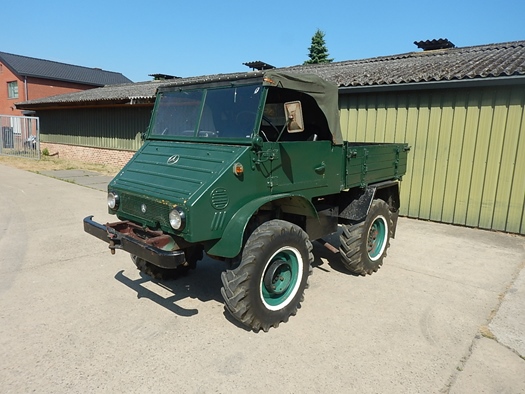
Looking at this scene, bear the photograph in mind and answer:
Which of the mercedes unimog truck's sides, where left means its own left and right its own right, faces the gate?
right

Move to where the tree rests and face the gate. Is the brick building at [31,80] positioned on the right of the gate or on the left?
right

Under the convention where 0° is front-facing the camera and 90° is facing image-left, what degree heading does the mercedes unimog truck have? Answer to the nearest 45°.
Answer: approximately 45°

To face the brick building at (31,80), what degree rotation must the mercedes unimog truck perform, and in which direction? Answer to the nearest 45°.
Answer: approximately 90° to its right

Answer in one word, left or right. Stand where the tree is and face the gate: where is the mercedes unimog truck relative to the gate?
left

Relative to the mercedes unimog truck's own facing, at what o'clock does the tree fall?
The tree is roughly at 5 o'clock from the mercedes unimog truck.
